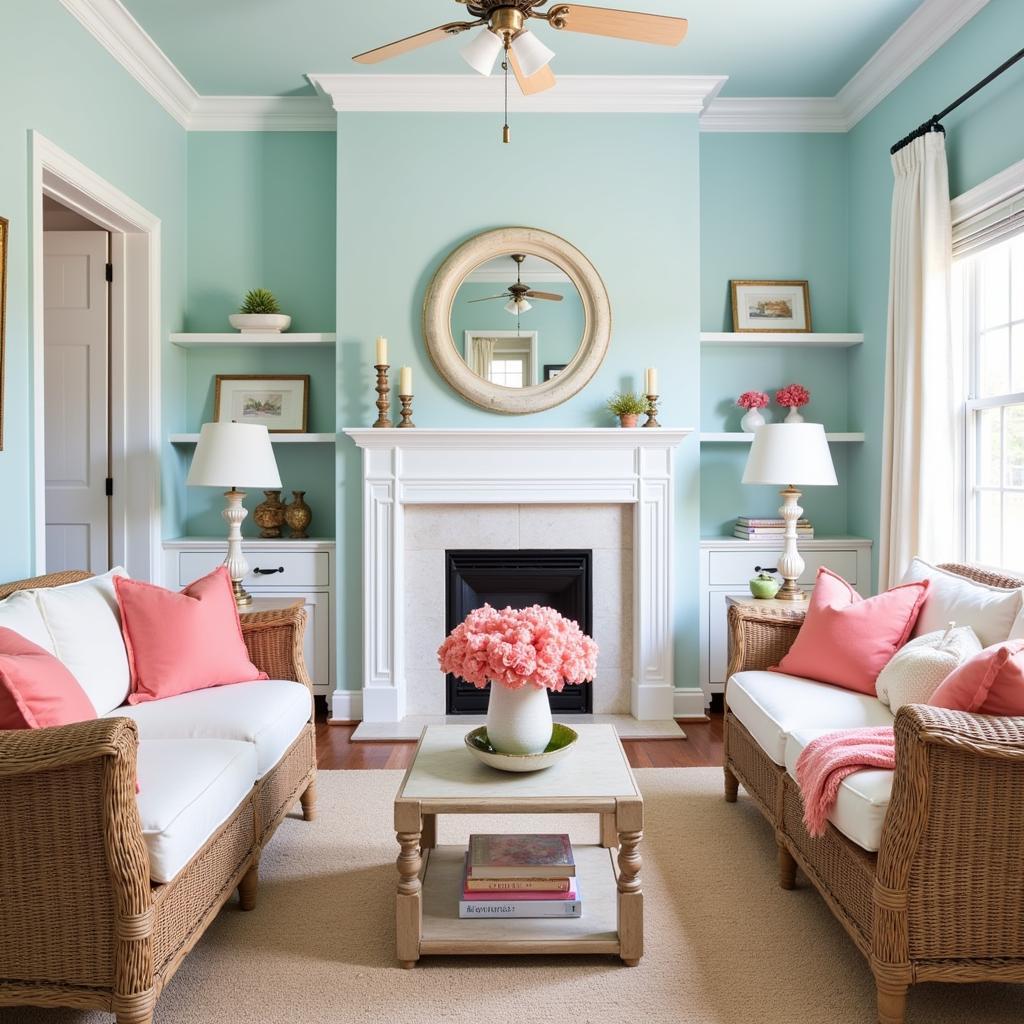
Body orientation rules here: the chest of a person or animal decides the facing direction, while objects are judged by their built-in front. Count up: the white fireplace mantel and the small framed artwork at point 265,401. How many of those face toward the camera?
2

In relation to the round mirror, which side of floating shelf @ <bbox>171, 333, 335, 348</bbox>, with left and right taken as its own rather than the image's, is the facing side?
left

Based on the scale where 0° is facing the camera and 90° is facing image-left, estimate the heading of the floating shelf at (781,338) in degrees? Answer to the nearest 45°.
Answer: approximately 0°

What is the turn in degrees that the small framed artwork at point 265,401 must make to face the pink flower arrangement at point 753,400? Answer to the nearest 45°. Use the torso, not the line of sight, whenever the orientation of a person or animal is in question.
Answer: approximately 90° to its left

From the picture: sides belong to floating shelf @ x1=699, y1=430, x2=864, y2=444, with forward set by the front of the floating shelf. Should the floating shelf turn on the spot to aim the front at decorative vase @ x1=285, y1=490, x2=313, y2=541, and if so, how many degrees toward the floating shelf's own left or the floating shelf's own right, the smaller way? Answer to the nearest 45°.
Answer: approximately 90° to the floating shelf's own right

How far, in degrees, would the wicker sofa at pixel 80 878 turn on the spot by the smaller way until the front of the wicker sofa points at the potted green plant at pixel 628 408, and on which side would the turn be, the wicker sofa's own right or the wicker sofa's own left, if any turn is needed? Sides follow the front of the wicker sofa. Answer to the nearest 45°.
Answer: approximately 90° to the wicker sofa's own left

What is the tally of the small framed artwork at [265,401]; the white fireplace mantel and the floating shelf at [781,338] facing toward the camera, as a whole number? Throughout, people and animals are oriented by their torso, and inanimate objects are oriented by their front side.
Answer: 3

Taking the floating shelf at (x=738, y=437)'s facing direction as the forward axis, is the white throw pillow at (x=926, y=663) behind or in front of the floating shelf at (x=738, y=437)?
in front

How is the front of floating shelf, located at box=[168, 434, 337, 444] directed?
toward the camera

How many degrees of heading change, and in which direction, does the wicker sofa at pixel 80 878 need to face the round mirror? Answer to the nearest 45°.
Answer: approximately 90° to its left
